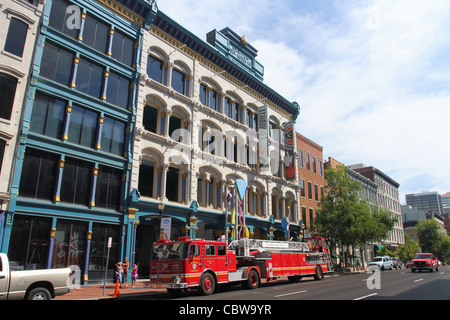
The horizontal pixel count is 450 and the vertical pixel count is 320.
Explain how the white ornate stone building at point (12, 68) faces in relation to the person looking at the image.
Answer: facing the viewer and to the right of the viewer

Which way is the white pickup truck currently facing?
to the viewer's left

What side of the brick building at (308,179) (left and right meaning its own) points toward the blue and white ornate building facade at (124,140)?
right

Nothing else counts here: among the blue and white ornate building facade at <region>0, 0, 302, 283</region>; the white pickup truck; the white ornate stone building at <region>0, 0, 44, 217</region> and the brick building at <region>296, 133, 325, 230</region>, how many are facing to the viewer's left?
1

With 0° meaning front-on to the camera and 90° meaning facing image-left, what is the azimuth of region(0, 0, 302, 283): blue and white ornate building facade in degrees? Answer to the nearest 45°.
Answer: approximately 315°

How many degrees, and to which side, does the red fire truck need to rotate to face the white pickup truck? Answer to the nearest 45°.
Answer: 0° — it already faces it

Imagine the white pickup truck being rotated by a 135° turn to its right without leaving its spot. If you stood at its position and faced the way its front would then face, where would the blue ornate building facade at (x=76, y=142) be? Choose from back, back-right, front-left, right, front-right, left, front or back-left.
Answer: front-left

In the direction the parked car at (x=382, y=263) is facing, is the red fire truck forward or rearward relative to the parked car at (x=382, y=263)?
forward

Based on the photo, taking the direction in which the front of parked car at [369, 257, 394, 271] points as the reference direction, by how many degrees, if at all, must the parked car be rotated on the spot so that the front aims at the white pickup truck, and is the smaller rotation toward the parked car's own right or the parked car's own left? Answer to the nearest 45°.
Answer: approximately 45° to the parked car's own left

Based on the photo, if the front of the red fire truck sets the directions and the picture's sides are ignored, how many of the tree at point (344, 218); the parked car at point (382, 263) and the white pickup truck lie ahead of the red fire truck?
1

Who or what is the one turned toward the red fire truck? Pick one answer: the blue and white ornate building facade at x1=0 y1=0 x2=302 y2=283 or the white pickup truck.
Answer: the blue and white ornate building facade

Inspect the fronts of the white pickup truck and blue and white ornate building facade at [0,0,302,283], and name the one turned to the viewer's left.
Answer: the white pickup truck

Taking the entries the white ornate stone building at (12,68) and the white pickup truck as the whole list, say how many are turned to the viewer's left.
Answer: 1

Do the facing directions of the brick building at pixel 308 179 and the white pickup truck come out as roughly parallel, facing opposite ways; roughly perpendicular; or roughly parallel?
roughly perpendicular

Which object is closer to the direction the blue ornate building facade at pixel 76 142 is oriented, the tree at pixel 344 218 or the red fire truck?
the red fire truck

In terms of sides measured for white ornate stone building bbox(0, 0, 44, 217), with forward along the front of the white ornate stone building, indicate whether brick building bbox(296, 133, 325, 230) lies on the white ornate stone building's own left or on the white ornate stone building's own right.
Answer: on the white ornate stone building's own left

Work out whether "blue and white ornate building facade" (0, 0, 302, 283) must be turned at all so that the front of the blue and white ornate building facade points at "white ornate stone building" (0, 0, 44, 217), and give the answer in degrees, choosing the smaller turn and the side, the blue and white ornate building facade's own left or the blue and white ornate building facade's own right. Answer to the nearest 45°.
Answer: approximately 90° to the blue and white ornate building facade's own right

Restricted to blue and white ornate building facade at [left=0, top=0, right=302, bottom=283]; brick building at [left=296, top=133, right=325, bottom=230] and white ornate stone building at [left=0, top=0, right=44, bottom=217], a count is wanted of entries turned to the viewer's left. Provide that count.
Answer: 0
